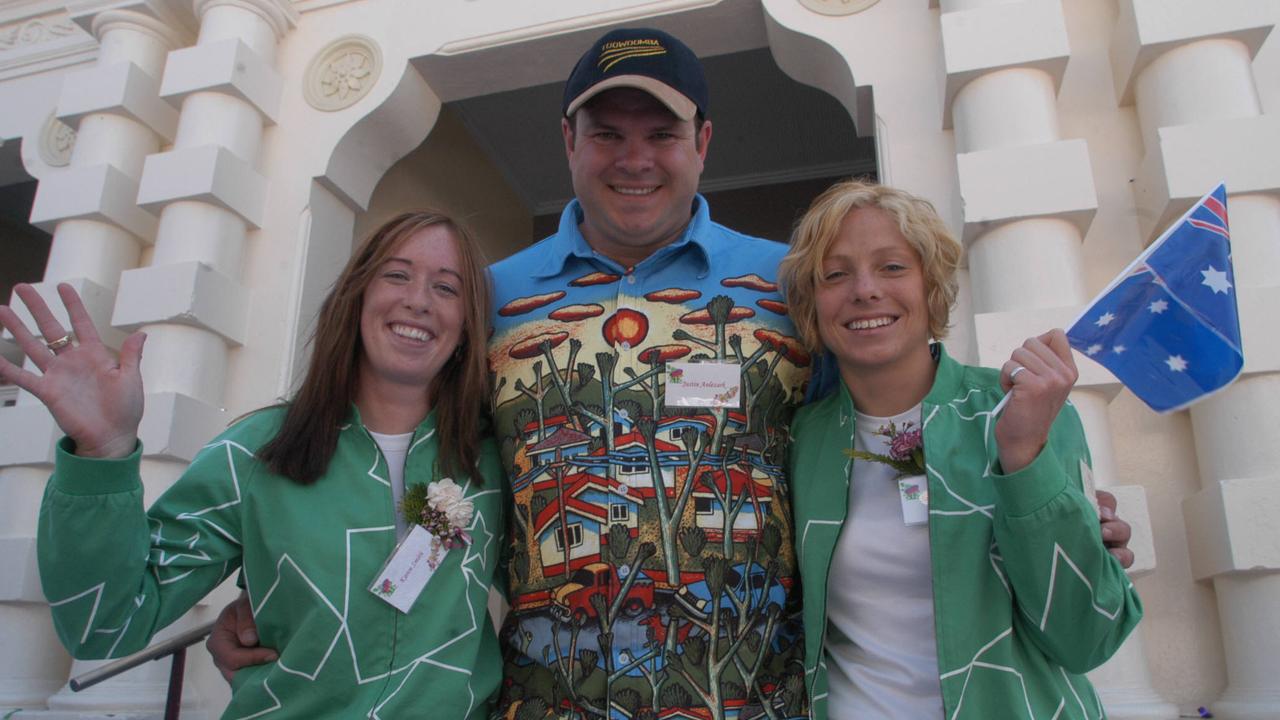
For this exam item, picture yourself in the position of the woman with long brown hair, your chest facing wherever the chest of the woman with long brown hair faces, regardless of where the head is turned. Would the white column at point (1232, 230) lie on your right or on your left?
on your left

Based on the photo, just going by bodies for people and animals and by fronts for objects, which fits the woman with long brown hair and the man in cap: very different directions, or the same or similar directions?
same or similar directions

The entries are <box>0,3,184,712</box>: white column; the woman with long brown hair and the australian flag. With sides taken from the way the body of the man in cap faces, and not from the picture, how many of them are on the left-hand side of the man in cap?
1

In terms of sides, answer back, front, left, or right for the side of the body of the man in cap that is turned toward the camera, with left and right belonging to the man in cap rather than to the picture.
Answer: front

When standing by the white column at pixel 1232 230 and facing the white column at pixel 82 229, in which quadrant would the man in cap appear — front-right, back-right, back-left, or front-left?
front-left

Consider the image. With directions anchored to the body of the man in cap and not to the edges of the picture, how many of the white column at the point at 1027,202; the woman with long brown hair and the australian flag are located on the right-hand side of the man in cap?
1

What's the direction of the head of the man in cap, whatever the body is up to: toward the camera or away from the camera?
toward the camera

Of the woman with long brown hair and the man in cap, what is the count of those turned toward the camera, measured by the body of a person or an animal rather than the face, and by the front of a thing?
2

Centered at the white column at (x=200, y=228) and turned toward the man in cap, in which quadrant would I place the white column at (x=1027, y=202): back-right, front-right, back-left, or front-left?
front-left

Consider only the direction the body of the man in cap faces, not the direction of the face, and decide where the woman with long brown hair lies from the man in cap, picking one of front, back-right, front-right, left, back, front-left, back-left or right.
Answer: right

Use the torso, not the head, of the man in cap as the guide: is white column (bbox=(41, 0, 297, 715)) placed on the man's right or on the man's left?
on the man's right

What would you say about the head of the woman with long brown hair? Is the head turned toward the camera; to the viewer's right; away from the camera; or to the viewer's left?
toward the camera

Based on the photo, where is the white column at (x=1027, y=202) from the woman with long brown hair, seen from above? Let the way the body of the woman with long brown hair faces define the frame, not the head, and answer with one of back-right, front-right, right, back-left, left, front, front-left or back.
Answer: left

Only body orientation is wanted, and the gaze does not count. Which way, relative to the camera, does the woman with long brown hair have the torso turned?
toward the camera

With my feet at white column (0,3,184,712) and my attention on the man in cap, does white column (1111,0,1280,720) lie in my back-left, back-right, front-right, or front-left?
front-left
